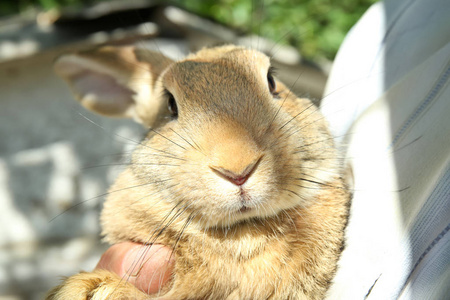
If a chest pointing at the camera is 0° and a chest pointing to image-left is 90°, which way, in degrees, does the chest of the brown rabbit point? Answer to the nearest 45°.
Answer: approximately 0°
